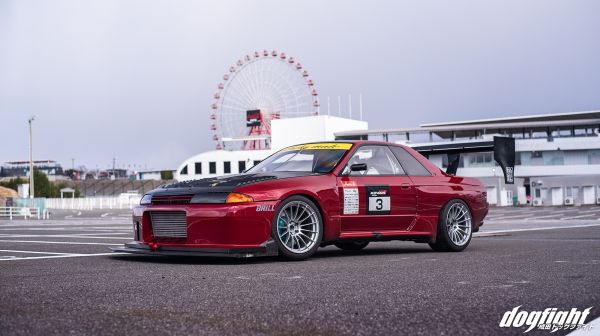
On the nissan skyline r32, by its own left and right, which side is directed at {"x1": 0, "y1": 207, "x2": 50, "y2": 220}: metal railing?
right

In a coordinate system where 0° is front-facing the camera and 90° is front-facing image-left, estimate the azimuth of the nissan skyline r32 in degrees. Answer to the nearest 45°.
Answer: approximately 45°
